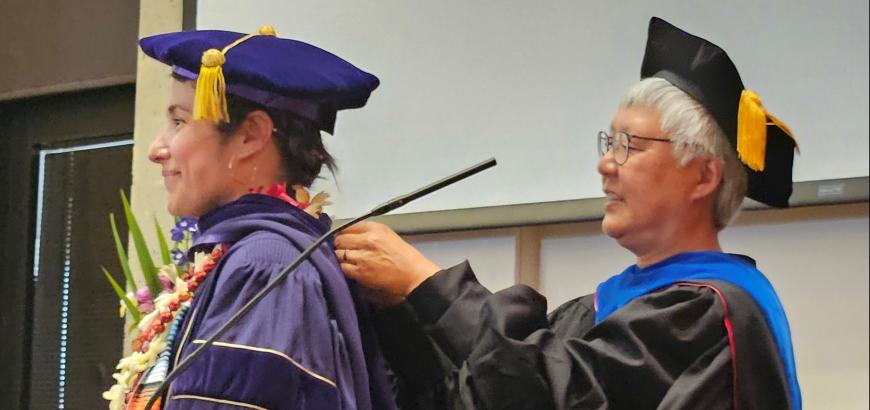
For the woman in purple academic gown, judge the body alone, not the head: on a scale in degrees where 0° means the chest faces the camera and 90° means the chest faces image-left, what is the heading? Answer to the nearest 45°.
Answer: approximately 90°

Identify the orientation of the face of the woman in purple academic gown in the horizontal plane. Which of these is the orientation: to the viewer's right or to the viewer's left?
to the viewer's left

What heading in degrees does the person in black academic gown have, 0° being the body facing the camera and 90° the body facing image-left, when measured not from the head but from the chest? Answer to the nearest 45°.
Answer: approximately 90°

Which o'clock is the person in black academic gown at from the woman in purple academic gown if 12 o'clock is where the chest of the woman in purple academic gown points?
The person in black academic gown is roughly at 6 o'clock from the woman in purple academic gown.

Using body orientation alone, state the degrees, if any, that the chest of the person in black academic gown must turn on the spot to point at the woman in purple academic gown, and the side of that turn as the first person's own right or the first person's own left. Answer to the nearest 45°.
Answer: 0° — they already face them

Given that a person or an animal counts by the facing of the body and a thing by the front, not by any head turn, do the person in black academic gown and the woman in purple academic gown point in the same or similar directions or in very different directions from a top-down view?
same or similar directions

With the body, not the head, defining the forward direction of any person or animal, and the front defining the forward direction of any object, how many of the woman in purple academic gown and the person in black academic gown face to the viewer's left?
2
